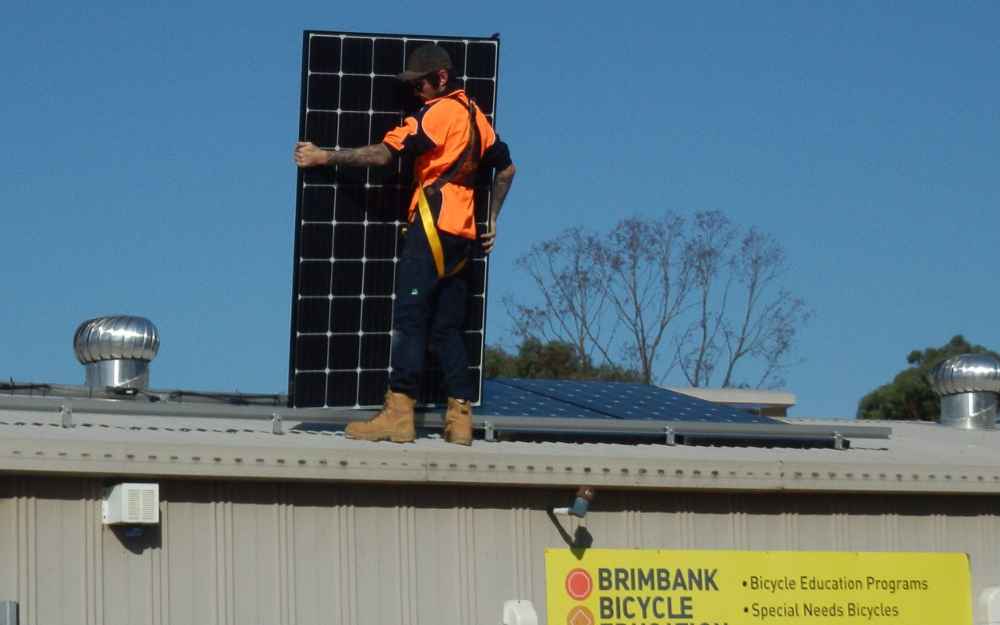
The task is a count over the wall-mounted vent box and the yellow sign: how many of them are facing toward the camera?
2

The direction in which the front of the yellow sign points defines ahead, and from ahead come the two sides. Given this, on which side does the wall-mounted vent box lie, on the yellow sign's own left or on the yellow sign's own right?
on the yellow sign's own right

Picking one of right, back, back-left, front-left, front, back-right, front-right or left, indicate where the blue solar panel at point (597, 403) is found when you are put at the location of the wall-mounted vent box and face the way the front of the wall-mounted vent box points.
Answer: back-left

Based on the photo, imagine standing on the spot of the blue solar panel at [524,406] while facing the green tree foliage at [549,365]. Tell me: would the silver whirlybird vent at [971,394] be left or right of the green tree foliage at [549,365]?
right

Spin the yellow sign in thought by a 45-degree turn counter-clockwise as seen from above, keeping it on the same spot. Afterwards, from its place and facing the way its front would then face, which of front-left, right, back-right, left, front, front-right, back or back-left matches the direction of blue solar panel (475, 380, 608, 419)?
back

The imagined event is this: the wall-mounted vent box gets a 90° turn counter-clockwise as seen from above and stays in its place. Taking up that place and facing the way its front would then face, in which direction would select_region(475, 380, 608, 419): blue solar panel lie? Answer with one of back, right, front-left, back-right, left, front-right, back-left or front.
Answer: front-left

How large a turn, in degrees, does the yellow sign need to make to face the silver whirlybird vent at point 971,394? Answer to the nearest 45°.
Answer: approximately 180°

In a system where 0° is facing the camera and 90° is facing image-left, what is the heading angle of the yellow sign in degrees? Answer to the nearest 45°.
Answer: approximately 0°

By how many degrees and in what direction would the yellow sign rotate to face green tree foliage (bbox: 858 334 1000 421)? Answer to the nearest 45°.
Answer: approximately 180°

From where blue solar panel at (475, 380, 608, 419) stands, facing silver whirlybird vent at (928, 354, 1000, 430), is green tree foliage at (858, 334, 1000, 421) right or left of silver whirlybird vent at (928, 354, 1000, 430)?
left

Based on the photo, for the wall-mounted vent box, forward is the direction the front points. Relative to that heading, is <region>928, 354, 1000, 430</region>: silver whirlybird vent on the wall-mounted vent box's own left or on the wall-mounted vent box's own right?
on the wall-mounted vent box's own left
